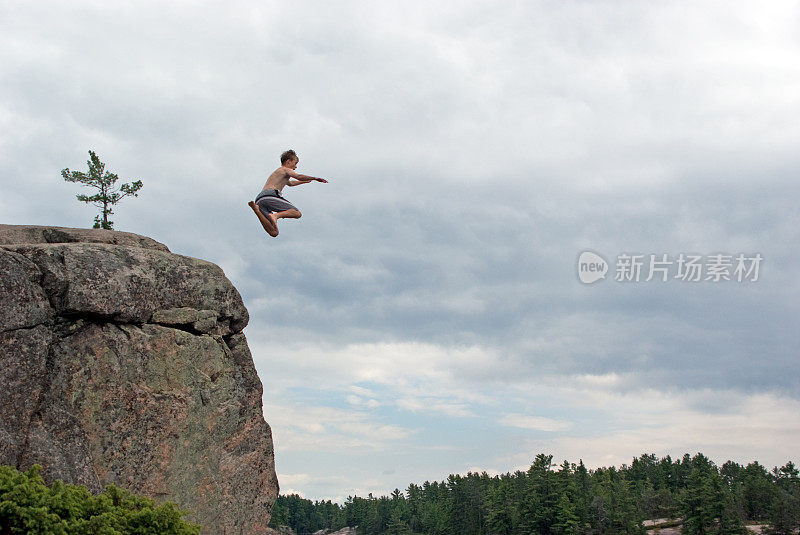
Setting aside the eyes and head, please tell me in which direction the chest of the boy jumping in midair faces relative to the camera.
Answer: to the viewer's right

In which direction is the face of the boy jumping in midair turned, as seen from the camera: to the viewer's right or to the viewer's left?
to the viewer's right
